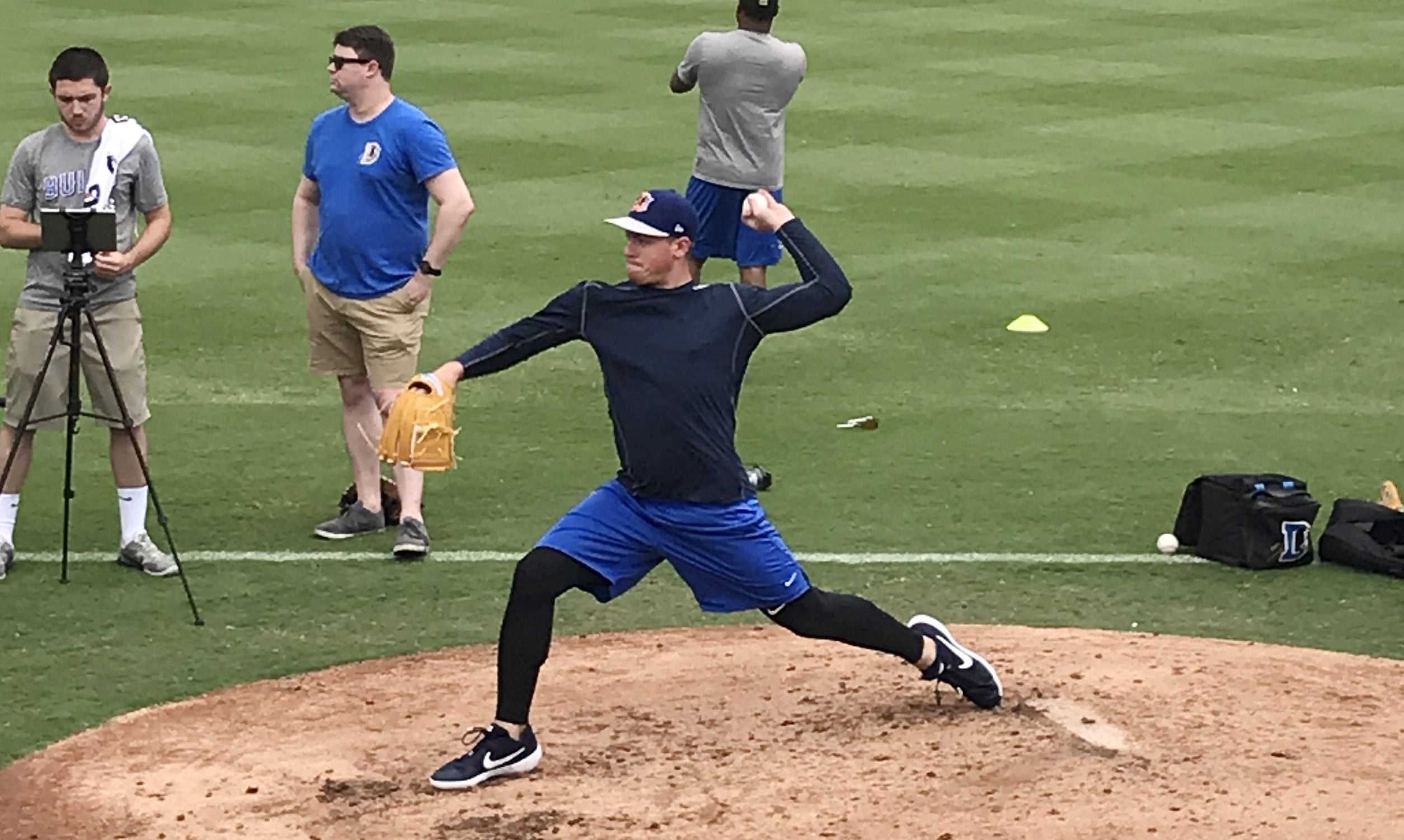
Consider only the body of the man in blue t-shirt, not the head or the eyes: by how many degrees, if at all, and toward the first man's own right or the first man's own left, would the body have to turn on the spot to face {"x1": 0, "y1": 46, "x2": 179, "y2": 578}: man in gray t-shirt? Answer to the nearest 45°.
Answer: approximately 45° to the first man's own right

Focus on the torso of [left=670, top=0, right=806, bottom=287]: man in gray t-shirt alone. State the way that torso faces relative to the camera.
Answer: away from the camera

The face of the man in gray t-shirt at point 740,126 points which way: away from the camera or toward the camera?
away from the camera

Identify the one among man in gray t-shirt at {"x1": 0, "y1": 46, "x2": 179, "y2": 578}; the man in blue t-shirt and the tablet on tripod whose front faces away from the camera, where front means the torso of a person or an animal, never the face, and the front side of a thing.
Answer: the tablet on tripod

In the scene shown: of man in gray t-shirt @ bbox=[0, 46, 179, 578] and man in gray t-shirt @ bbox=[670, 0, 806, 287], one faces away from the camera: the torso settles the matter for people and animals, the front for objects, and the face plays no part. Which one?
man in gray t-shirt @ bbox=[670, 0, 806, 287]

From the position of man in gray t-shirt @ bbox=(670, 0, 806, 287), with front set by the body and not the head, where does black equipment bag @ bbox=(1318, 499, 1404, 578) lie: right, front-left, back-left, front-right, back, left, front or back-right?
back-right

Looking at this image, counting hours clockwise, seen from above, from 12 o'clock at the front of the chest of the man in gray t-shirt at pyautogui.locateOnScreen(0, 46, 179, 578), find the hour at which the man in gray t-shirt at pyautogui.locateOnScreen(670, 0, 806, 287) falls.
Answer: the man in gray t-shirt at pyautogui.locateOnScreen(670, 0, 806, 287) is roughly at 8 o'clock from the man in gray t-shirt at pyautogui.locateOnScreen(0, 46, 179, 578).

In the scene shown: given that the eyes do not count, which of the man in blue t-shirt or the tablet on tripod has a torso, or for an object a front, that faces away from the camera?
the tablet on tripod

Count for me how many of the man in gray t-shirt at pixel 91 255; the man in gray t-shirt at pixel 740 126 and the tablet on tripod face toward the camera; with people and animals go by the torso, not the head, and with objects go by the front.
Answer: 1

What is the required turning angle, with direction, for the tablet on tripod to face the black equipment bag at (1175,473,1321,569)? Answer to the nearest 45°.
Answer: approximately 90° to its right

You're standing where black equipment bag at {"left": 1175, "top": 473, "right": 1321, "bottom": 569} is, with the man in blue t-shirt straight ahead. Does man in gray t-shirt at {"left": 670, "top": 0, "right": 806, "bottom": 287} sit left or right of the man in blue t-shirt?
right

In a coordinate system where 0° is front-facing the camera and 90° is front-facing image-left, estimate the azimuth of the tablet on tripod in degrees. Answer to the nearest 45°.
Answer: approximately 180°

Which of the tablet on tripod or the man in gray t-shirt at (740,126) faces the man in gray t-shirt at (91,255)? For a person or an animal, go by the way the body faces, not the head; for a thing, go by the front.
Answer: the tablet on tripod

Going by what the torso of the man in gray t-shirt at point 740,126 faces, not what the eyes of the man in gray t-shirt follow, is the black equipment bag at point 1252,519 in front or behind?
behind
